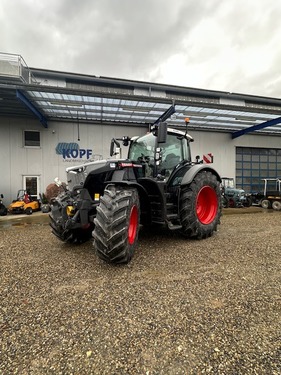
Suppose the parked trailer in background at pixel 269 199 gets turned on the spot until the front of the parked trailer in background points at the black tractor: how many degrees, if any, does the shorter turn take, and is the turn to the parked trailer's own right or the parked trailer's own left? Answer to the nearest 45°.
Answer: approximately 90° to the parked trailer's own left

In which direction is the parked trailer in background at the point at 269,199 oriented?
to the viewer's left

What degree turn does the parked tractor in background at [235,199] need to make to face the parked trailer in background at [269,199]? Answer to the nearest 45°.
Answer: approximately 45° to its left

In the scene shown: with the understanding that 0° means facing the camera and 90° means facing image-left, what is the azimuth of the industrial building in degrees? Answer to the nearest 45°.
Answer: approximately 0°

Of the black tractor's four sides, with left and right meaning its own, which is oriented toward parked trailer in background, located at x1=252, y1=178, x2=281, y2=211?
back

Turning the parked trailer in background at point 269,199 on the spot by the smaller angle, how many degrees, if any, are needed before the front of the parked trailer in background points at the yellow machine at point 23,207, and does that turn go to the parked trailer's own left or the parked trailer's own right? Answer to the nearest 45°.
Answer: approximately 45° to the parked trailer's own left

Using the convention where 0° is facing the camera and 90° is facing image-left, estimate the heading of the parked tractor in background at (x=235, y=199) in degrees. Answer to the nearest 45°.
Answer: approximately 315°
